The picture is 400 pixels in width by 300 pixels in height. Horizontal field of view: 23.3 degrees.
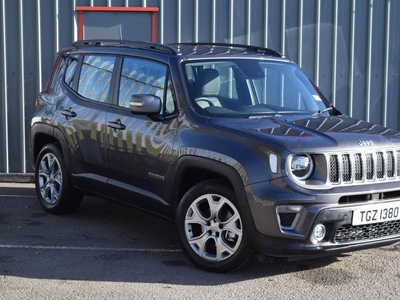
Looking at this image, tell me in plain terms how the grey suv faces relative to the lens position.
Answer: facing the viewer and to the right of the viewer
